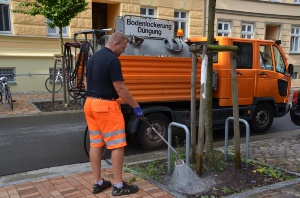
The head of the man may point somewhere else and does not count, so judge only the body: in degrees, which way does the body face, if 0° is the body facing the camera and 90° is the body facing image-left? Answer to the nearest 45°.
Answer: approximately 225°

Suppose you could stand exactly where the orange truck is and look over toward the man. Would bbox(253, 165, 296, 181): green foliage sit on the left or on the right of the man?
left

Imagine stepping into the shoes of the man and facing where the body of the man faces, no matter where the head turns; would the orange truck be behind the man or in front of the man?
in front

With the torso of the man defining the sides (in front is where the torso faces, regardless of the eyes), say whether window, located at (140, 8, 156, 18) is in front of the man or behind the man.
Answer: in front
